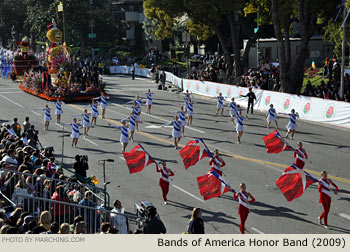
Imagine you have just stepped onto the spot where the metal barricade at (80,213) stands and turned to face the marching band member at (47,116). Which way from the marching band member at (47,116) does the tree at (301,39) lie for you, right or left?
right

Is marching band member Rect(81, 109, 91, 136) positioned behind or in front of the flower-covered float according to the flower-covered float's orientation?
in front

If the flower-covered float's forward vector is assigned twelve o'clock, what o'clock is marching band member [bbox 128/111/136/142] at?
The marching band member is roughly at 1 o'clock from the flower-covered float.

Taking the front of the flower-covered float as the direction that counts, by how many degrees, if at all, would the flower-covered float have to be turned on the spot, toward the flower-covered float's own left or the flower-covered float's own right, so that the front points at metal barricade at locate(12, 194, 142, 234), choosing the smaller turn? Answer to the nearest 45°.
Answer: approximately 45° to the flower-covered float's own right

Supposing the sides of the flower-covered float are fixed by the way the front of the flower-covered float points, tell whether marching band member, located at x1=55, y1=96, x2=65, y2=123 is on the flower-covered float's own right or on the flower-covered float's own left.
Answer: on the flower-covered float's own right

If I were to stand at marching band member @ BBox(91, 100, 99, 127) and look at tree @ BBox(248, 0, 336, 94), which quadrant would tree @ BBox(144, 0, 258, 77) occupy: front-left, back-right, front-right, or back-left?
front-left

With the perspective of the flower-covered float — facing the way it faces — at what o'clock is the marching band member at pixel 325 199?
The marching band member is roughly at 1 o'clock from the flower-covered float.

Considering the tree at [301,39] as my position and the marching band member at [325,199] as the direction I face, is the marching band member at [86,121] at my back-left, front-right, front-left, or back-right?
front-right

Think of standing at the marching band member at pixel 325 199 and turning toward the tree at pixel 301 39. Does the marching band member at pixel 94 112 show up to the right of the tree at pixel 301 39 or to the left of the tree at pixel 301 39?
left
